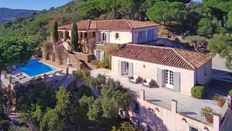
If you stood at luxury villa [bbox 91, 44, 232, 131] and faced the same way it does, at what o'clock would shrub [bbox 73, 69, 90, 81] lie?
The shrub is roughly at 2 o'clock from the luxury villa.

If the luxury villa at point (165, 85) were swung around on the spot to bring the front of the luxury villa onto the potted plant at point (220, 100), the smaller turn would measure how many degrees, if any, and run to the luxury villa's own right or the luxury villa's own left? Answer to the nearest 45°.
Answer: approximately 90° to the luxury villa's own left

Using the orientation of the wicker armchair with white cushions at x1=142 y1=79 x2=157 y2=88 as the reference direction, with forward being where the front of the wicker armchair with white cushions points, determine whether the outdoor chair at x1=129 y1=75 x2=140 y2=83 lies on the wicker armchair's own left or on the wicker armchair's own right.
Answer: on the wicker armchair's own right

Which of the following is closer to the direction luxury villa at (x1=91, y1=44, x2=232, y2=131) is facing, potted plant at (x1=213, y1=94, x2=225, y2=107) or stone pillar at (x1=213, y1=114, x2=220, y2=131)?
the stone pillar

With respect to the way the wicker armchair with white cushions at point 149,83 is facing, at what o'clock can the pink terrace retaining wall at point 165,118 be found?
The pink terrace retaining wall is roughly at 10 o'clock from the wicker armchair with white cushions.

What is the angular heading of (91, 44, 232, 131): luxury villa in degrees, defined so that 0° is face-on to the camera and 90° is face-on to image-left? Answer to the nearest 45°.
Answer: approximately 45°

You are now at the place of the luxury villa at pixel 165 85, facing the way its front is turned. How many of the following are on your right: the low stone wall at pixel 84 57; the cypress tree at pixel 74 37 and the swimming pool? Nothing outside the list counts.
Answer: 3

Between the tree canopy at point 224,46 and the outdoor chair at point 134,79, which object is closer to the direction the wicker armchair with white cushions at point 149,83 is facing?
the outdoor chair

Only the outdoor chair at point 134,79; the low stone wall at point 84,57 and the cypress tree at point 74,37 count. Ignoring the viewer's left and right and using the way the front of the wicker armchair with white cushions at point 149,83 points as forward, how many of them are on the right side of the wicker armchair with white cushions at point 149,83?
3

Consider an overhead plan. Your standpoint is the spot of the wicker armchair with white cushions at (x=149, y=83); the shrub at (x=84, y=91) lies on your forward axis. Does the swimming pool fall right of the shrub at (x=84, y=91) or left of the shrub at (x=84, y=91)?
right

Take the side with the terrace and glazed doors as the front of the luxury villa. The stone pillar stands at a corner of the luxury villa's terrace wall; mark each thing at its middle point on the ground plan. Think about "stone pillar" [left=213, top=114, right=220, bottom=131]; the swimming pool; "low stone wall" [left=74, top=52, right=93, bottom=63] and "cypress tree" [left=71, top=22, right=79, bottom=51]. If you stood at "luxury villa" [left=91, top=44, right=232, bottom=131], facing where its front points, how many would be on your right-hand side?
3

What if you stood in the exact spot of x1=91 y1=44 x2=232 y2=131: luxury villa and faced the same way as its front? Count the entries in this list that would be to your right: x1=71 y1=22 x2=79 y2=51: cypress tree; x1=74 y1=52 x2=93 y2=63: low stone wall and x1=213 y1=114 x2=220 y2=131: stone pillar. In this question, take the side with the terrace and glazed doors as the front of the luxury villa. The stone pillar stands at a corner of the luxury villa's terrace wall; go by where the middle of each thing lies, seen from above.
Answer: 2

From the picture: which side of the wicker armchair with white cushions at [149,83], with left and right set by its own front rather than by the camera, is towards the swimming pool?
right
